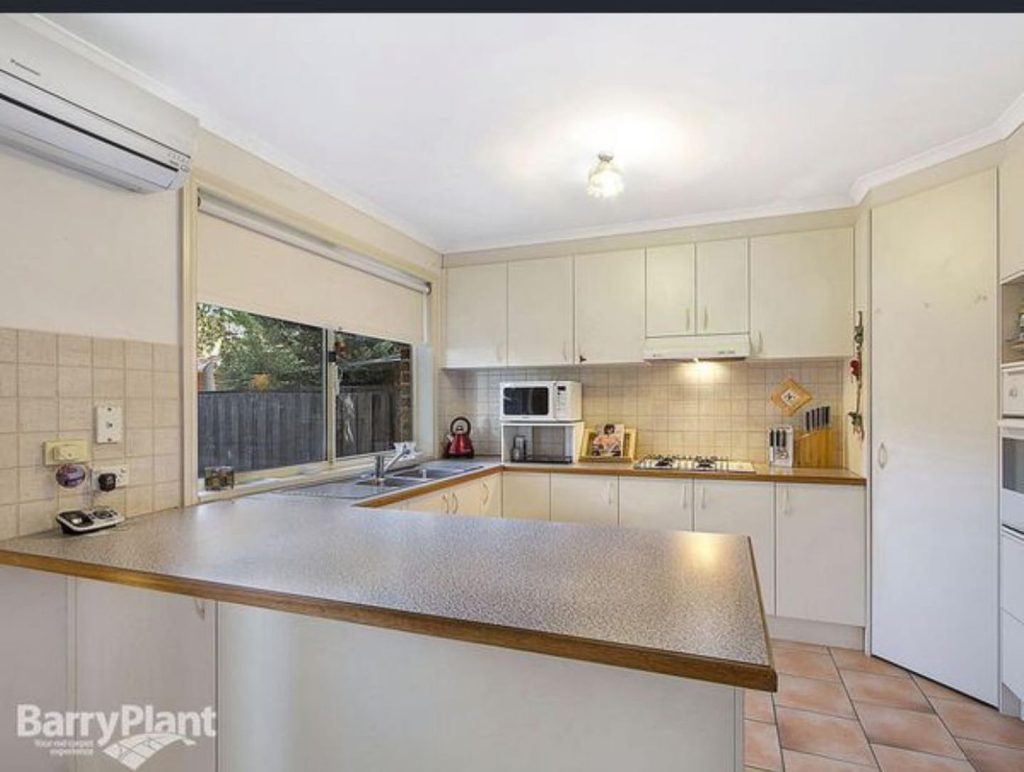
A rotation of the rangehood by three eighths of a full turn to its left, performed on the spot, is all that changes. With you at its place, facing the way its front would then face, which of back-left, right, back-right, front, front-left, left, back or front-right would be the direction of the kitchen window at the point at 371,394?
back-left

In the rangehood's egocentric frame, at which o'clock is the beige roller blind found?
The beige roller blind is roughly at 2 o'clock from the rangehood.

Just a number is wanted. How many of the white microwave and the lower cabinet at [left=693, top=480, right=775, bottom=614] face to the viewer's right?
0

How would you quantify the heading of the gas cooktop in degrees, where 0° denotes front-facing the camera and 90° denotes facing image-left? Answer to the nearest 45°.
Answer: approximately 0°

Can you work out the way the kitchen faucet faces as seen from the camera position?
facing to the right of the viewer

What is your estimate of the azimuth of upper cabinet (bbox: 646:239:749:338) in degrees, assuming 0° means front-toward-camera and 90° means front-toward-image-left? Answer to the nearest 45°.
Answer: approximately 0°

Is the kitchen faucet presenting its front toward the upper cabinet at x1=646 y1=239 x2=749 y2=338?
yes

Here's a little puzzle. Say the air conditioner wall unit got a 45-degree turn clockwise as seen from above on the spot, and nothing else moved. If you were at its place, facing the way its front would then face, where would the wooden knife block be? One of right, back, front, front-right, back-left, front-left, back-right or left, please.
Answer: left

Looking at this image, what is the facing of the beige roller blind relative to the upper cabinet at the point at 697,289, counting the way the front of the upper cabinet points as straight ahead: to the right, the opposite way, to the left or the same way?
to the left

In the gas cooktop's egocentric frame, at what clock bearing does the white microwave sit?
The white microwave is roughly at 3 o'clock from the gas cooktop.

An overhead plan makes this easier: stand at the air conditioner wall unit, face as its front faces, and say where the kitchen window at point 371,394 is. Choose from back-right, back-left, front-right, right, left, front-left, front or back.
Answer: left

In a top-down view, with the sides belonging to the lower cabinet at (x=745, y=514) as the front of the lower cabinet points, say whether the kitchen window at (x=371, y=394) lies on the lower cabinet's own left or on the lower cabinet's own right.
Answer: on the lower cabinet's own right
